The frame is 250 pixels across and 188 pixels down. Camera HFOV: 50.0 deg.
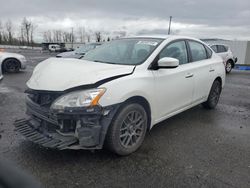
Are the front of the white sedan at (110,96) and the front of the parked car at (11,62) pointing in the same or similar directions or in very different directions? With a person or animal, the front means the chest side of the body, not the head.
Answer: very different directions

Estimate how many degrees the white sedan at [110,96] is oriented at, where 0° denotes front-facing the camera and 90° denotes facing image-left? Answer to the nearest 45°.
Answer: approximately 45°

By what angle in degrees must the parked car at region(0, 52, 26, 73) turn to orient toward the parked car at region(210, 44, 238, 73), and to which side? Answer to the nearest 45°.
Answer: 0° — it already faces it

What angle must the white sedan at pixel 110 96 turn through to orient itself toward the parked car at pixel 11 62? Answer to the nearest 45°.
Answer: approximately 90° to its right

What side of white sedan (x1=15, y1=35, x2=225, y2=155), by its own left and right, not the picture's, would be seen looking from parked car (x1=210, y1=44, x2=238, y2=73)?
back

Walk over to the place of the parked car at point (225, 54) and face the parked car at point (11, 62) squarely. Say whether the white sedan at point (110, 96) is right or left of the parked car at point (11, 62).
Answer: left

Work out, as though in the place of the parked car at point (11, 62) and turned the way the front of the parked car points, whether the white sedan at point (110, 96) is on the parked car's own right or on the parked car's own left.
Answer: on the parked car's own right

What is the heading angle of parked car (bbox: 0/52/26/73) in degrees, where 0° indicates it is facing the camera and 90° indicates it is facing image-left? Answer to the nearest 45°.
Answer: approximately 270°

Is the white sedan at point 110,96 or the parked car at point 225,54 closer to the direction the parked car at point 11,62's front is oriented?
the parked car

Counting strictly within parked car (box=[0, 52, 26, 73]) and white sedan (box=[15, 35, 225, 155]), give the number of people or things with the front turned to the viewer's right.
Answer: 1
